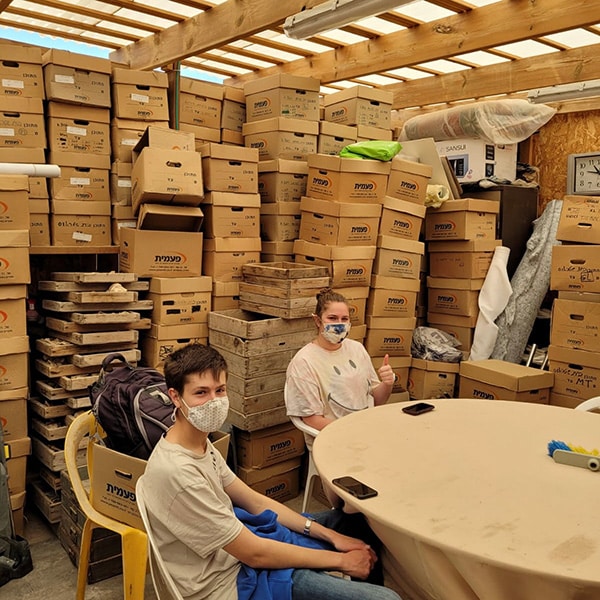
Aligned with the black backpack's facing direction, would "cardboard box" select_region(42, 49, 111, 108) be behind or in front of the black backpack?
behind

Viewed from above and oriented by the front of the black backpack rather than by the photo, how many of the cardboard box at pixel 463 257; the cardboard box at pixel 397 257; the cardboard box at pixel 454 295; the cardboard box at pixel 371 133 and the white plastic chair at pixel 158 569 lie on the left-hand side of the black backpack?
4

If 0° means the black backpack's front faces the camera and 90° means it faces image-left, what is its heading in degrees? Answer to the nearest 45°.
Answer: approximately 315°

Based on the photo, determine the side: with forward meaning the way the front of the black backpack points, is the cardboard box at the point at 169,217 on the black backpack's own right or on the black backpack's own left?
on the black backpack's own left

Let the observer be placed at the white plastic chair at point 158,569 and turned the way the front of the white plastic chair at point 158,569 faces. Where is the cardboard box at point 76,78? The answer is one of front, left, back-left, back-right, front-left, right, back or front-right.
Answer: left

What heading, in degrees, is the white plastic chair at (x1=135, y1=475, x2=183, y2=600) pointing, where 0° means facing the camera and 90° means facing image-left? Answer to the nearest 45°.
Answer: approximately 270°

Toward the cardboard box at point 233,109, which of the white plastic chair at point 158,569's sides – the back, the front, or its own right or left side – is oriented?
left

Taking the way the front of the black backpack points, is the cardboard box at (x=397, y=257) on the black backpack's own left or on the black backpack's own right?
on the black backpack's own left

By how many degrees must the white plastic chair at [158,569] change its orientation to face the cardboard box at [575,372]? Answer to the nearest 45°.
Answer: approximately 45° to its left

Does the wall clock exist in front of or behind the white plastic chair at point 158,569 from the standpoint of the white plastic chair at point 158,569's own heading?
in front

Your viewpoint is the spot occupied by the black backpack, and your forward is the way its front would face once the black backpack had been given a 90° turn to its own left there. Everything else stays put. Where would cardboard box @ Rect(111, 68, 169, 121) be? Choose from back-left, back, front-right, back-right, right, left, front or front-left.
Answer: front-left

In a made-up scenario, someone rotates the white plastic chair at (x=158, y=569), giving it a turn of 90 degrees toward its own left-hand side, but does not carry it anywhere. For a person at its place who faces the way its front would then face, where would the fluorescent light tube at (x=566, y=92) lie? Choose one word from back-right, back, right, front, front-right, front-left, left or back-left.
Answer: front-right

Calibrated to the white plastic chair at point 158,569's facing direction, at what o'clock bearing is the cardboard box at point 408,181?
The cardboard box is roughly at 10 o'clock from the white plastic chair.

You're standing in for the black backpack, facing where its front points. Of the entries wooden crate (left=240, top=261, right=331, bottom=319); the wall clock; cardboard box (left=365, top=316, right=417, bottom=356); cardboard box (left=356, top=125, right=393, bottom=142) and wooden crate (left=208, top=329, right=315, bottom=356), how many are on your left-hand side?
5

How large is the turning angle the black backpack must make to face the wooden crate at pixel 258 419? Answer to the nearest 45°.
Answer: approximately 90° to its left

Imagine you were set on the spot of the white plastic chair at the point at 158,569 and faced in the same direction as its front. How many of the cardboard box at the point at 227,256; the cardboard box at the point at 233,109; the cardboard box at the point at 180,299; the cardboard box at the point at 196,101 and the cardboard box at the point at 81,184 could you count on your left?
5

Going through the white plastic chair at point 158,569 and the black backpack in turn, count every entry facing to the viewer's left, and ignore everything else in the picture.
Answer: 0
